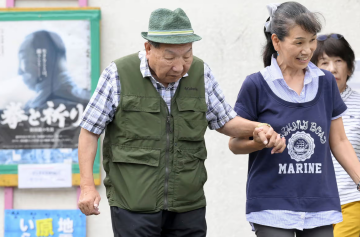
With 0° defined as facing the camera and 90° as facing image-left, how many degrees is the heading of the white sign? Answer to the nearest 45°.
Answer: approximately 0°

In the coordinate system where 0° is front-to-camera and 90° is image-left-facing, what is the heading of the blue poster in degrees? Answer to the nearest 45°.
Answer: approximately 0°

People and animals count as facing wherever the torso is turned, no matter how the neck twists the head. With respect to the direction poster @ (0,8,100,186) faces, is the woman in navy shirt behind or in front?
in front

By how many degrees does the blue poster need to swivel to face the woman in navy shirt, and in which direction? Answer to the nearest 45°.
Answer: approximately 45° to its left

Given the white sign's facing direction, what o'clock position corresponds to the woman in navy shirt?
The woman in navy shirt is roughly at 11 o'clock from the white sign.

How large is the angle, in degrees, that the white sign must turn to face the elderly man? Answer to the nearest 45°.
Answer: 0° — it already faces them
